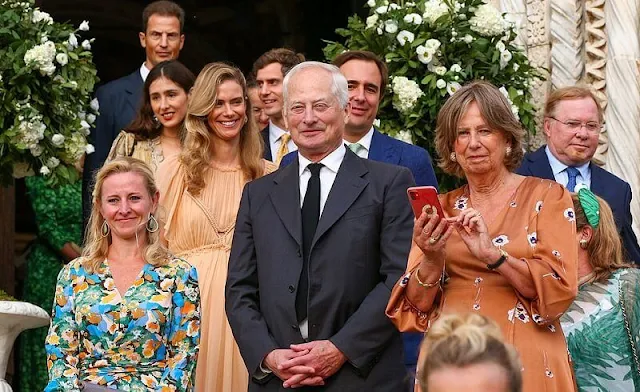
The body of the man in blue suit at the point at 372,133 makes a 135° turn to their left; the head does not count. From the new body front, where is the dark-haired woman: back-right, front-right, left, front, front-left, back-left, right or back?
back-left

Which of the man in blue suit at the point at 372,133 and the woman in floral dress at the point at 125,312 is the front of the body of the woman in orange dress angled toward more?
the woman in floral dress

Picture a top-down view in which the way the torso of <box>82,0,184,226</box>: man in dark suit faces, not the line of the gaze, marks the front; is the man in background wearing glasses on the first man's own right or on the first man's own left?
on the first man's own left

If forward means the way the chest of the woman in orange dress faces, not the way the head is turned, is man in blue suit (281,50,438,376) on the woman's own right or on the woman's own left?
on the woman's own right

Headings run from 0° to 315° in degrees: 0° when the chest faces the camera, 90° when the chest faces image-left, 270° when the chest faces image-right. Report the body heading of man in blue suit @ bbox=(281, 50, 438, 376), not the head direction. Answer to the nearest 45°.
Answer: approximately 0°

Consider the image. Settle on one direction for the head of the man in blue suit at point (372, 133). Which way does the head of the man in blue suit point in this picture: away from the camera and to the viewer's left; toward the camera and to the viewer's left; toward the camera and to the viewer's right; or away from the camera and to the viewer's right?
toward the camera and to the viewer's left

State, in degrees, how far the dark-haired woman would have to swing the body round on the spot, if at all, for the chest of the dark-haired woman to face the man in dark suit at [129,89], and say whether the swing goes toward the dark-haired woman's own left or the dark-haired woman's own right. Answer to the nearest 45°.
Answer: approximately 180°
